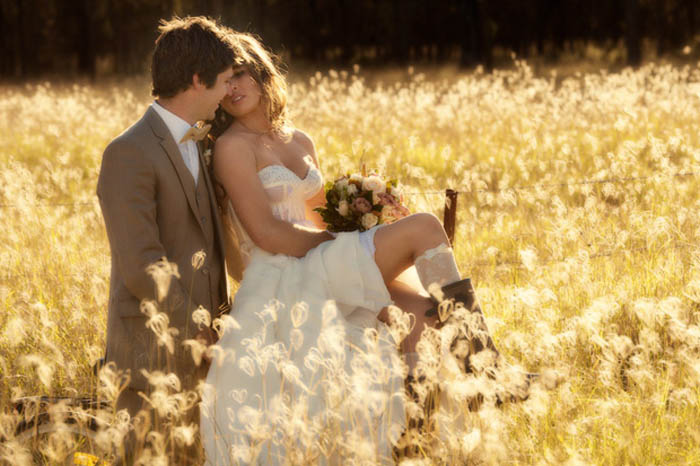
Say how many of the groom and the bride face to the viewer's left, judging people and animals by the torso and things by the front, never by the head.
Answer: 0

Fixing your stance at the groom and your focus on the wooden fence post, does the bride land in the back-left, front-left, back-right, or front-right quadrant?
front-right

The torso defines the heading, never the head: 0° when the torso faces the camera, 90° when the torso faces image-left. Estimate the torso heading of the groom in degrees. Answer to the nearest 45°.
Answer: approximately 315°

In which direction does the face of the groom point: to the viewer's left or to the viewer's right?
to the viewer's right

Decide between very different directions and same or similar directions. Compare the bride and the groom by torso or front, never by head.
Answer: same or similar directions

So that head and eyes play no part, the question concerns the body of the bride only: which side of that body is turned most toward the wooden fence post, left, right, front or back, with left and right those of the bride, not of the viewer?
left

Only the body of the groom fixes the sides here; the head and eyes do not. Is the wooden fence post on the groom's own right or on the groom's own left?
on the groom's own left

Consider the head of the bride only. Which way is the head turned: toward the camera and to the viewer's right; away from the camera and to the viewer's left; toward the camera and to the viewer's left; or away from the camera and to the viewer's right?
toward the camera and to the viewer's left
